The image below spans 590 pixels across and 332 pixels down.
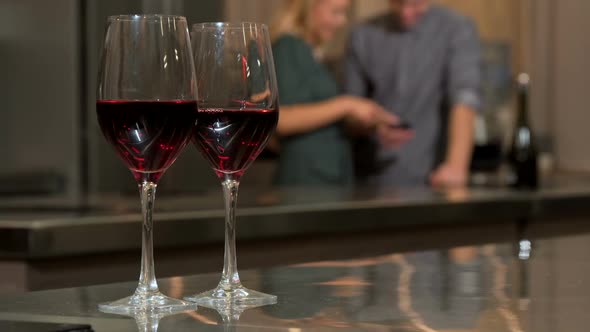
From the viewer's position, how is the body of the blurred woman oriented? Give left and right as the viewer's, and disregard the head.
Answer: facing to the right of the viewer

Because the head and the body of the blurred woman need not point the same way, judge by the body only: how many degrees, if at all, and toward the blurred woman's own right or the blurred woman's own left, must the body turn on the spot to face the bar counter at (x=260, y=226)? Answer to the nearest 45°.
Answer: approximately 90° to the blurred woman's own right

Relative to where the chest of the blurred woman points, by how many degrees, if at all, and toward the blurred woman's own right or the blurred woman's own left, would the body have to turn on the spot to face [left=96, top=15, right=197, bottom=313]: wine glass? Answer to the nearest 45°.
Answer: approximately 90° to the blurred woman's own right

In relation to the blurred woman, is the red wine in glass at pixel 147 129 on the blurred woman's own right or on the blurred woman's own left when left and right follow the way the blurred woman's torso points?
on the blurred woman's own right

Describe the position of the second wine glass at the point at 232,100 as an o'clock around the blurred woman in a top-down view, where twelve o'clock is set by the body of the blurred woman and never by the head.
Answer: The second wine glass is roughly at 3 o'clock from the blurred woman.

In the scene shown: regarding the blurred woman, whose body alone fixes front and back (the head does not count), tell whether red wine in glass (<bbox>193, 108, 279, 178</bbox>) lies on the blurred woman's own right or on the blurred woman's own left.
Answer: on the blurred woman's own right

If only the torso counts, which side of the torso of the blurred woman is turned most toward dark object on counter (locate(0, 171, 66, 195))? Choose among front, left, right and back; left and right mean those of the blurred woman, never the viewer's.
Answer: back
